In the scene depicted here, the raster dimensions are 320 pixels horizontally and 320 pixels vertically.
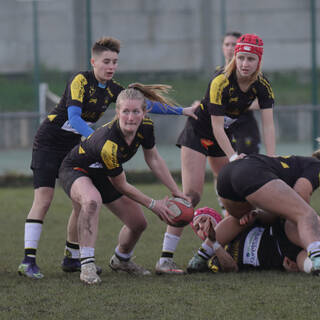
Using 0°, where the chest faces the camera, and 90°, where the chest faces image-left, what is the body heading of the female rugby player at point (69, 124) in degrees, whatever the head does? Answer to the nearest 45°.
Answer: approximately 315°

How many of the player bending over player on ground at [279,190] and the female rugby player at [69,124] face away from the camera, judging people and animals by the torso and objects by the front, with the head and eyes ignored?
0

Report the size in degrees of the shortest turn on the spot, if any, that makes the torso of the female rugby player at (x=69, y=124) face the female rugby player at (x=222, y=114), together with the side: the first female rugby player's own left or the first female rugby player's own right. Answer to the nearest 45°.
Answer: approximately 45° to the first female rugby player's own left

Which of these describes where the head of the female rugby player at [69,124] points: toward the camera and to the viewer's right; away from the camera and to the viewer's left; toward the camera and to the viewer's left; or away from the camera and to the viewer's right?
toward the camera and to the viewer's right

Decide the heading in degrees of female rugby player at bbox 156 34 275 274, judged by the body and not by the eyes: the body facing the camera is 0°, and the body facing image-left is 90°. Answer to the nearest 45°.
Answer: approximately 315°

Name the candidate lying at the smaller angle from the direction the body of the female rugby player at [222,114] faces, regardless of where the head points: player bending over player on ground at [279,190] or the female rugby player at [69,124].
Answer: the player bending over player on ground

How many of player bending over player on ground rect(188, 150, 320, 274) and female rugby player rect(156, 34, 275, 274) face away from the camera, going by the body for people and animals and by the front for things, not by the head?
0
